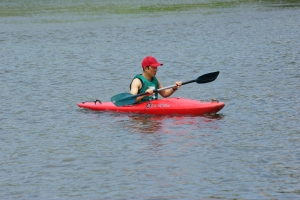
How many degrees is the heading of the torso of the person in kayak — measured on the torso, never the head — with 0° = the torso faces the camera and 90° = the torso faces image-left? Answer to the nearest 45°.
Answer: approximately 315°

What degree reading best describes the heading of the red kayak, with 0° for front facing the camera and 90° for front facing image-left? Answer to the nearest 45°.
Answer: approximately 270°
